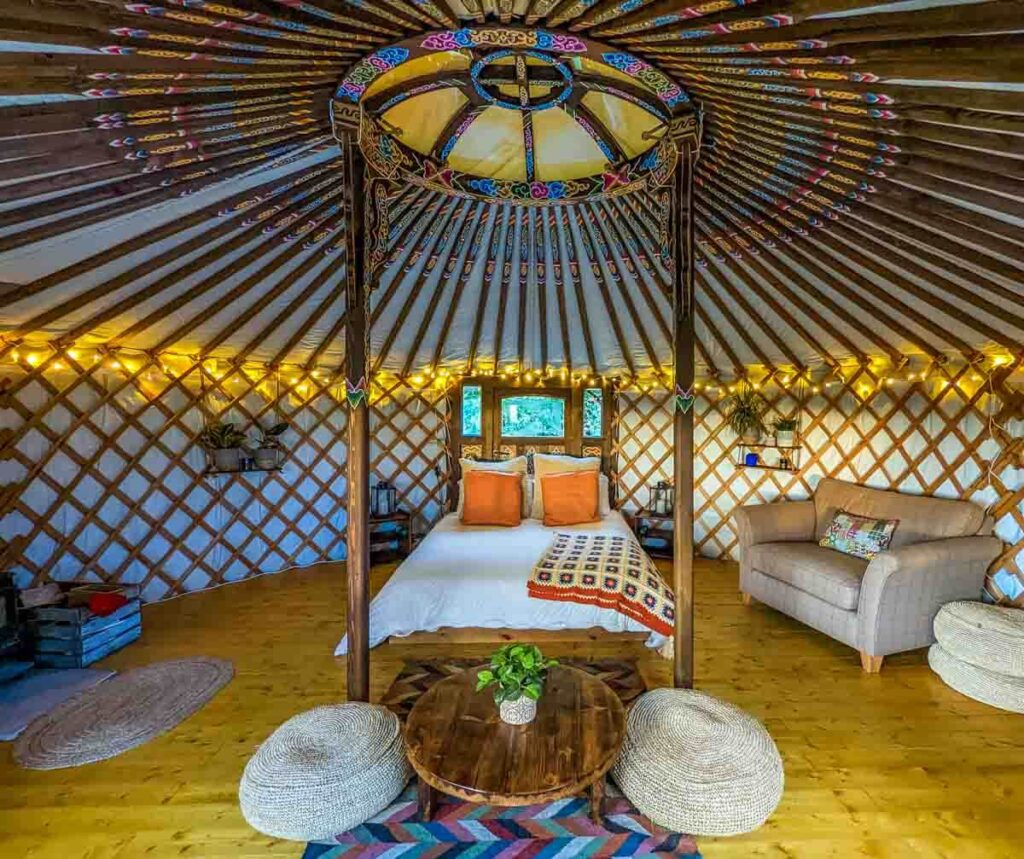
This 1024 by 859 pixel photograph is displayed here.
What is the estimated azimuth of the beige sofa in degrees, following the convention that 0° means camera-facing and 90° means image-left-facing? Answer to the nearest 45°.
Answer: approximately 45°

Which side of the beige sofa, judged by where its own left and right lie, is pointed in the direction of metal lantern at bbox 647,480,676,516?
right

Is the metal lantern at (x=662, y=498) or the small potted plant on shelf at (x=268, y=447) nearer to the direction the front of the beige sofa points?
the small potted plant on shelf

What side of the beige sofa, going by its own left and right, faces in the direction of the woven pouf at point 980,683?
left

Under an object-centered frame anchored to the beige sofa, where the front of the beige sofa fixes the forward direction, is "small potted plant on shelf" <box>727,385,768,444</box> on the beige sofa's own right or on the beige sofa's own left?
on the beige sofa's own right

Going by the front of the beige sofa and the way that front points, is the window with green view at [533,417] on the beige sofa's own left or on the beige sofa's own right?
on the beige sofa's own right

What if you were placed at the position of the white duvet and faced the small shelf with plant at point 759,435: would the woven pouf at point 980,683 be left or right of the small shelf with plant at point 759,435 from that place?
right
